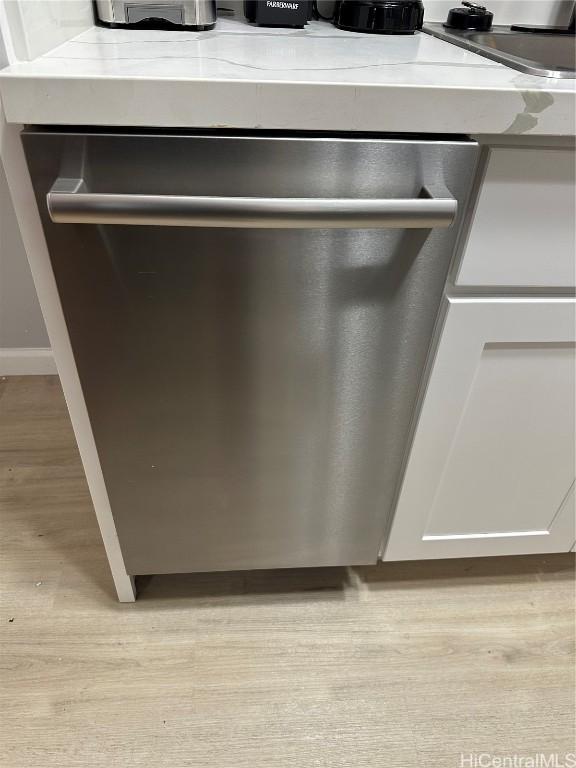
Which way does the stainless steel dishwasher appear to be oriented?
toward the camera

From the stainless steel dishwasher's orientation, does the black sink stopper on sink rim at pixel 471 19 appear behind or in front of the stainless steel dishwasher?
behind

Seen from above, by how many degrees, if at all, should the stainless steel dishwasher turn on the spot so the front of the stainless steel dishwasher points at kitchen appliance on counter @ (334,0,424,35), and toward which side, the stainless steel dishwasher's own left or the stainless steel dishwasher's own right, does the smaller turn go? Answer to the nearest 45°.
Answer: approximately 135° to the stainless steel dishwasher's own left
